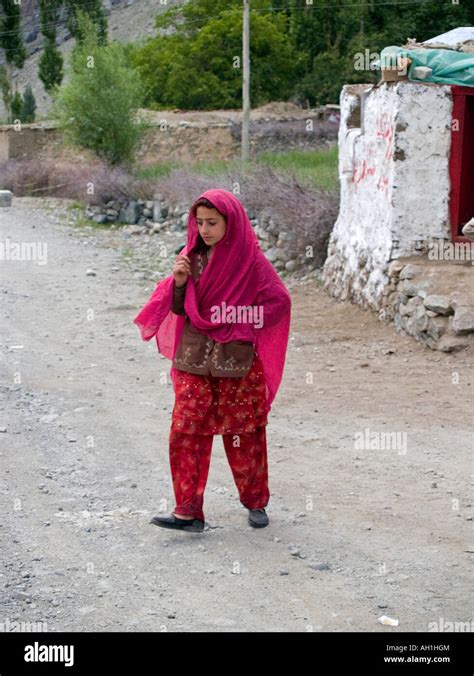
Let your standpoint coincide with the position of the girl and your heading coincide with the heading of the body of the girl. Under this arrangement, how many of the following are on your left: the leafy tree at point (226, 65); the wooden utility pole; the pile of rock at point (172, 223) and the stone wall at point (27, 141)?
0

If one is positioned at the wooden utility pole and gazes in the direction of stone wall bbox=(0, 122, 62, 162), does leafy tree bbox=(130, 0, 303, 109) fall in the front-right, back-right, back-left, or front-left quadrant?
front-right

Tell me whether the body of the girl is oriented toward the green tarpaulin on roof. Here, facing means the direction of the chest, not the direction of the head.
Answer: no

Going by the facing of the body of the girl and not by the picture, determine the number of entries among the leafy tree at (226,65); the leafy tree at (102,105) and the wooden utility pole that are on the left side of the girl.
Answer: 0

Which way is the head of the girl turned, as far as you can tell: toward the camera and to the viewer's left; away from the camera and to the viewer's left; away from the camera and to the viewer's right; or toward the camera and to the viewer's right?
toward the camera and to the viewer's left

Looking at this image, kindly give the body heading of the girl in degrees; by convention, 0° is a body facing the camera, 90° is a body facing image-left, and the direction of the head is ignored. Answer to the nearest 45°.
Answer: approximately 45°

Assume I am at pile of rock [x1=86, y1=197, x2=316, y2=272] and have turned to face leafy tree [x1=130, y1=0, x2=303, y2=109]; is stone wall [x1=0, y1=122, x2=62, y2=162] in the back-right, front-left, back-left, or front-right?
front-left

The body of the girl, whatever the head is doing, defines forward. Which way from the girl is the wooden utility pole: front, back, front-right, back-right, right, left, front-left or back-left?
back-right

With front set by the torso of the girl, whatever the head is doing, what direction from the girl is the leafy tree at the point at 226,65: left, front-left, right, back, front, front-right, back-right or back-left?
back-right

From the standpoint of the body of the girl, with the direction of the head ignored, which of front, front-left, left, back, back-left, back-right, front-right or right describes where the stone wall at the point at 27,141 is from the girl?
back-right

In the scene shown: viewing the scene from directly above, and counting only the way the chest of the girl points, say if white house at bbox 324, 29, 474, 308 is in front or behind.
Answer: behind

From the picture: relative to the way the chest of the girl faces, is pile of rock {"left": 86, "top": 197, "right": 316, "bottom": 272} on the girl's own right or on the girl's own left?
on the girl's own right

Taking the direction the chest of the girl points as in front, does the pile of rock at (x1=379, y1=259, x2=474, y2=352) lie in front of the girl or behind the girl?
behind

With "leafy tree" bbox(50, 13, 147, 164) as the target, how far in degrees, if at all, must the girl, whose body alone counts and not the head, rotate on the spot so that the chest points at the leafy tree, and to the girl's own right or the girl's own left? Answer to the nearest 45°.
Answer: approximately 135° to the girl's own right
